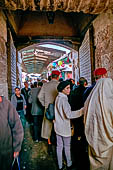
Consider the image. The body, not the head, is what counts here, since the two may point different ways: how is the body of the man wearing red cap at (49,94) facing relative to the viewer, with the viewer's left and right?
facing away from the viewer and to the right of the viewer

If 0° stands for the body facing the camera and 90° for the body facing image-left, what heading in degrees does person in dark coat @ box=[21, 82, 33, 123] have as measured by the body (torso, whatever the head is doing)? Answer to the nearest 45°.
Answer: approximately 0°

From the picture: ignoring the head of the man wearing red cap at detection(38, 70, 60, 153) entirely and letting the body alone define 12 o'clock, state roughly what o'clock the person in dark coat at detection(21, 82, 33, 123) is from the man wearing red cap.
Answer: The person in dark coat is roughly at 10 o'clock from the man wearing red cap.

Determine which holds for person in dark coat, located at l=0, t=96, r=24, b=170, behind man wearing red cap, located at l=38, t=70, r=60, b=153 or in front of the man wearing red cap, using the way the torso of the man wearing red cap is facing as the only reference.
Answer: behind

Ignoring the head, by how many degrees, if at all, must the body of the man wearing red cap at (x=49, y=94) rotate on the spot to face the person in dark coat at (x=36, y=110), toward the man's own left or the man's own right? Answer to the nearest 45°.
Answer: approximately 90° to the man's own left

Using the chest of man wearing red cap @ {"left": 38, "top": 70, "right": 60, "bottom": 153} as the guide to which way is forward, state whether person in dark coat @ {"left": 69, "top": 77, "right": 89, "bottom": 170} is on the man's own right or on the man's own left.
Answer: on the man's own right

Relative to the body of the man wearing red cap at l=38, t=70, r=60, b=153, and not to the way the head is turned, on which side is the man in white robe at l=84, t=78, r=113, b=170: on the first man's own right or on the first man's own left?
on the first man's own right

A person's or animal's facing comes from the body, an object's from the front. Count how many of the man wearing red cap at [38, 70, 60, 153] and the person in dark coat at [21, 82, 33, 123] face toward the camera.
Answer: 1

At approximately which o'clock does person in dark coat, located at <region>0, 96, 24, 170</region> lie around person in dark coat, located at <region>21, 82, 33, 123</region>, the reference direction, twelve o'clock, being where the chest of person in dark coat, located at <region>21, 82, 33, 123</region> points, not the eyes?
person in dark coat, located at <region>0, 96, 24, 170</region> is roughly at 12 o'clock from person in dark coat, located at <region>21, 82, 33, 123</region>.
